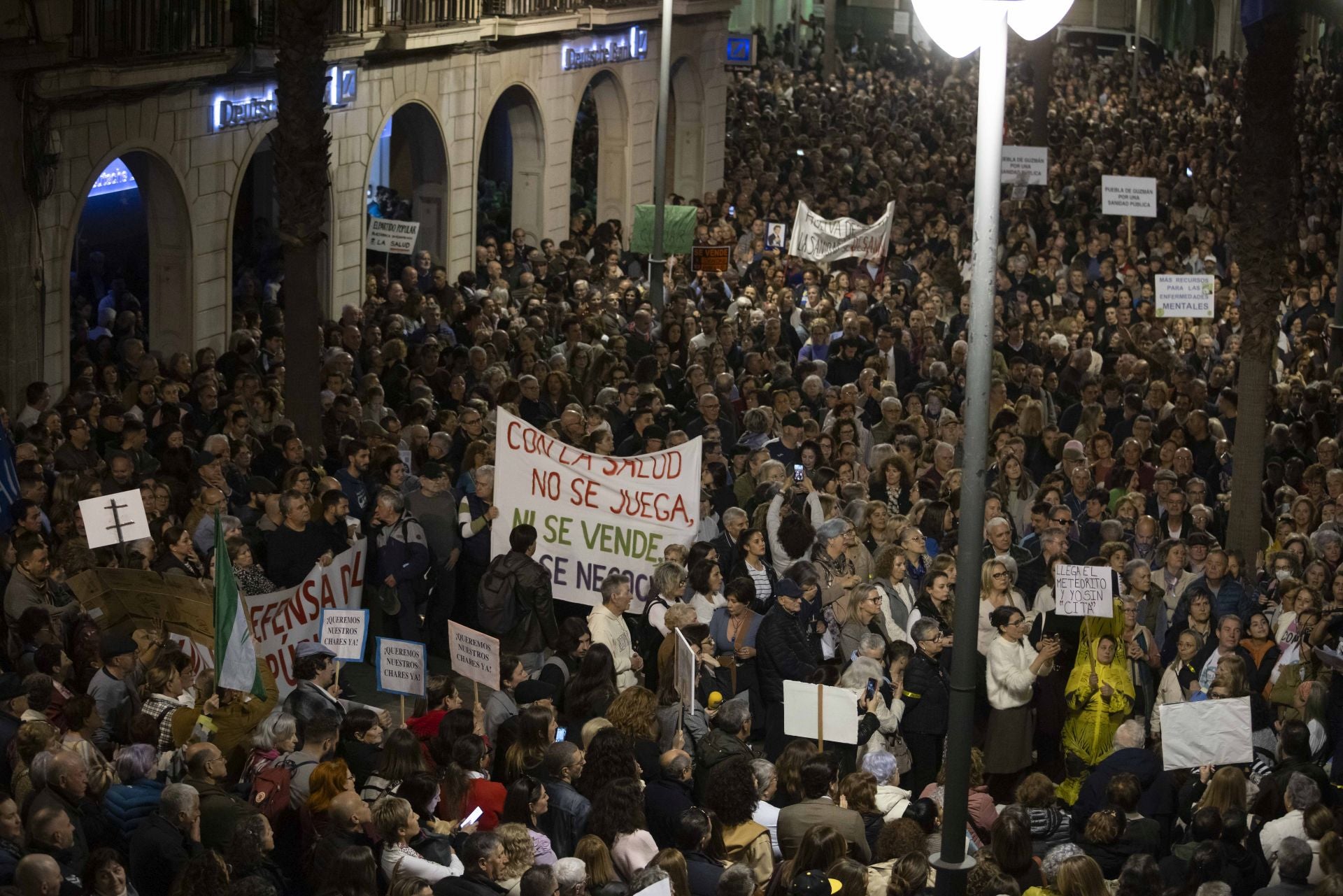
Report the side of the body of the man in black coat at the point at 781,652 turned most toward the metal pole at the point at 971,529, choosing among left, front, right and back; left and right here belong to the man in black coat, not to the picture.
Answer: right

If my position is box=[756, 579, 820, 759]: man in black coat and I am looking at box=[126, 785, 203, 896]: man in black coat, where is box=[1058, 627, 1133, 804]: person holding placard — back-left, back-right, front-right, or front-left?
back-left

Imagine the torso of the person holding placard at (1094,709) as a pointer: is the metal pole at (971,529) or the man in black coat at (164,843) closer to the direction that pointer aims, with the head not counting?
the metal pole

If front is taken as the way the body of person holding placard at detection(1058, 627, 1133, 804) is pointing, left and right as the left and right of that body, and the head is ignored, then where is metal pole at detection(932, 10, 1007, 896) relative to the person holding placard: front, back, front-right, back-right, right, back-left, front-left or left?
front

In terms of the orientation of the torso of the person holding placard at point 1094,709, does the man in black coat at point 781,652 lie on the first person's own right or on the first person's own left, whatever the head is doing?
on the first person's own right

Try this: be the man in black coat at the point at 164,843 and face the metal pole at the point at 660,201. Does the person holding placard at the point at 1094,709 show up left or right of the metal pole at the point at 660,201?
right

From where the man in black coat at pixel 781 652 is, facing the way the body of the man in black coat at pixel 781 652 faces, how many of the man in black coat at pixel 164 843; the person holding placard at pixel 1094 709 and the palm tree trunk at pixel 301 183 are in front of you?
1

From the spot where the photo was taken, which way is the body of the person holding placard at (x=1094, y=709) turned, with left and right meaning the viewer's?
facing the viewer

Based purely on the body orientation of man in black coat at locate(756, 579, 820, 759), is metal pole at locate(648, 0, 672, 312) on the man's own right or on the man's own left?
on the man's own left

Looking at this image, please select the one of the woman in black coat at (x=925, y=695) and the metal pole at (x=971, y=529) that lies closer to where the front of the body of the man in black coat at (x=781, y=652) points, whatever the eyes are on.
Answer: the woman in black coat

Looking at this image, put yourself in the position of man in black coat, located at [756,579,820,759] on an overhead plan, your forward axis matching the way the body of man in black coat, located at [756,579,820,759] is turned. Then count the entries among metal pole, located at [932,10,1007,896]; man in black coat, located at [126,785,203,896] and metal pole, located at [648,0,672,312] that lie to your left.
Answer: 1
